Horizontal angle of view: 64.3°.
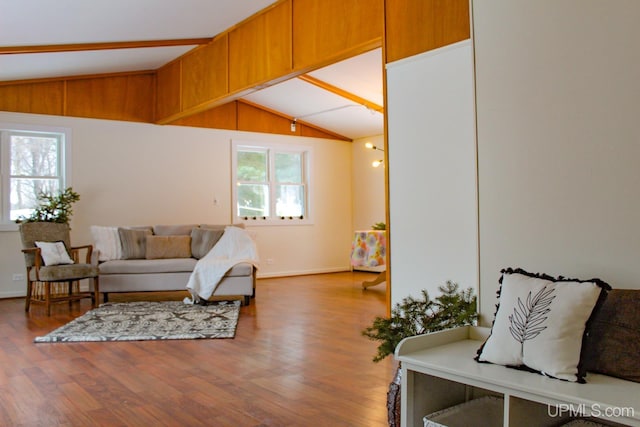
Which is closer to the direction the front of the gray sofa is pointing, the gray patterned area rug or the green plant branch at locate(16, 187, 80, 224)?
the gray patterned area rug

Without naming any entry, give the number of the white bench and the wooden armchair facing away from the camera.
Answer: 0

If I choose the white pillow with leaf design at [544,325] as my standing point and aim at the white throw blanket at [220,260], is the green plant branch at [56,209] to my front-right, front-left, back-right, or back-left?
front-left

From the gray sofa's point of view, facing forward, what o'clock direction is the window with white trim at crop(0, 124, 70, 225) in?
The window with white trim is roughly at 4 o'clock from the gray sofa.

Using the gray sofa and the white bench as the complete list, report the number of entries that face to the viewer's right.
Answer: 0

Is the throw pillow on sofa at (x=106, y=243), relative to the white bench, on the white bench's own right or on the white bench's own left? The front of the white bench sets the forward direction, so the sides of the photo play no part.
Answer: on the white bench's own right

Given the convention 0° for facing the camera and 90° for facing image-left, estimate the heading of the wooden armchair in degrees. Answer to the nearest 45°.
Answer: approximately 315°

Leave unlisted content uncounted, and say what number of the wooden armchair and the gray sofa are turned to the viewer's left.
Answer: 0

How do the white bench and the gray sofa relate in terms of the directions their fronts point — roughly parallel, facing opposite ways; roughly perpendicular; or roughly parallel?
roughly perpendicular

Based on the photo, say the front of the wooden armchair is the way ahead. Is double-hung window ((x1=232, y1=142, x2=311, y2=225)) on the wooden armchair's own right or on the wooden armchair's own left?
on the wooden armchair's own left

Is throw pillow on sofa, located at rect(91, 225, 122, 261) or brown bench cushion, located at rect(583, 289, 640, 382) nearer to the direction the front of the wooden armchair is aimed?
the brown bench cushion

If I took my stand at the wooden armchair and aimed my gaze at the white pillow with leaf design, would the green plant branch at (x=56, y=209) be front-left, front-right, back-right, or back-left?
back-left

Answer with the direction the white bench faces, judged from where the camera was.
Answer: facing the viewer and to the left of the viewer

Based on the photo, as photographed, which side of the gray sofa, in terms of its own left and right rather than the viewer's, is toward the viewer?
front

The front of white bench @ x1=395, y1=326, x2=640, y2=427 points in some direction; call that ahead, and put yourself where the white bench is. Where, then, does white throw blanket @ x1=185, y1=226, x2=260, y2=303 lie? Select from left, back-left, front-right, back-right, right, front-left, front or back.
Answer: right
